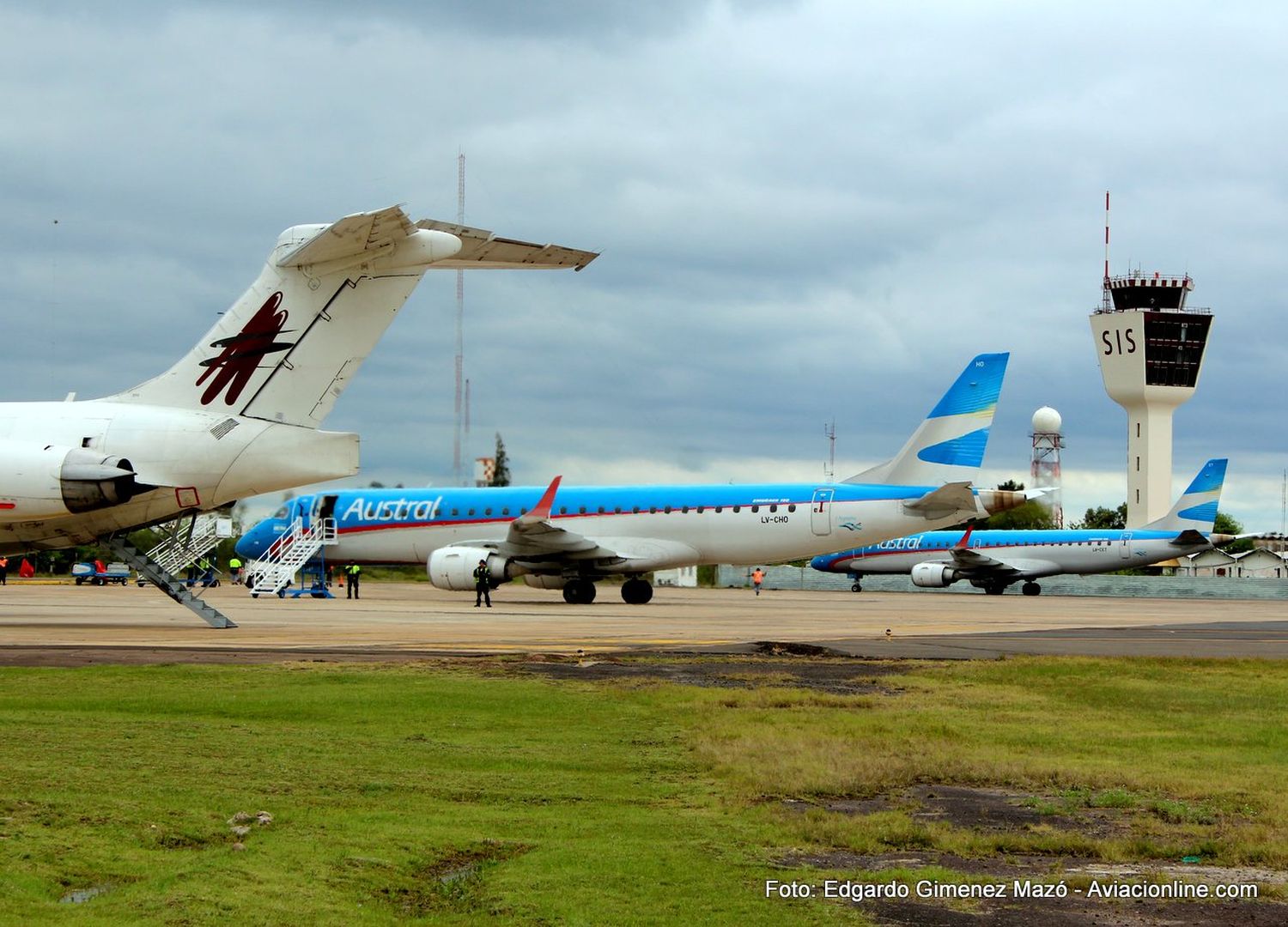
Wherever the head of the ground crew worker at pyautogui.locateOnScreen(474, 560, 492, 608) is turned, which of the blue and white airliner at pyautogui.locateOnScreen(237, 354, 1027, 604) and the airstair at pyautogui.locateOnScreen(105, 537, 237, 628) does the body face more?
the airstair

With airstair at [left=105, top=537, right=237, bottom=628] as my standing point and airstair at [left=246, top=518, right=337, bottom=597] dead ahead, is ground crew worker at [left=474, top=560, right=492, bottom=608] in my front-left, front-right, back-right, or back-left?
front-right

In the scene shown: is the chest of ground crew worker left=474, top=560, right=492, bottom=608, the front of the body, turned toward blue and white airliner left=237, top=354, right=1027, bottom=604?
no

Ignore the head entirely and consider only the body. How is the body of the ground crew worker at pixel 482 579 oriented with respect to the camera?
toward the camera

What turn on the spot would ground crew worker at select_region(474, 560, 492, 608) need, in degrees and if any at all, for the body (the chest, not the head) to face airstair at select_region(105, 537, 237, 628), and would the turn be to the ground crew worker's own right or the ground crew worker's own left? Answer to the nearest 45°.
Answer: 0° — they already face it

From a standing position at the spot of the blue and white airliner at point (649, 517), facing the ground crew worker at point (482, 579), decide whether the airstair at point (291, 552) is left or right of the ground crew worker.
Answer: right

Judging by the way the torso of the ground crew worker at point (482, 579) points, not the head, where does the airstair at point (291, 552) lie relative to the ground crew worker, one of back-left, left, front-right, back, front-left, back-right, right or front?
back-right
